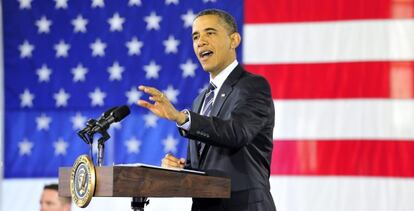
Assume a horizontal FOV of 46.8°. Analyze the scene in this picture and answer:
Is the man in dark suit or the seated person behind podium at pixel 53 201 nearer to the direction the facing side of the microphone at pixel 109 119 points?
the man in dark suit

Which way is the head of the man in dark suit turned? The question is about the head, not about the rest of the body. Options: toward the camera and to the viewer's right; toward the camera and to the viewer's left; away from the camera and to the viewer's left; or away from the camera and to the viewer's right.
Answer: toward the camera and to the viewer's left

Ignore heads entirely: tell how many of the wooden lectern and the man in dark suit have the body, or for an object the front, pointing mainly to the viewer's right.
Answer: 0

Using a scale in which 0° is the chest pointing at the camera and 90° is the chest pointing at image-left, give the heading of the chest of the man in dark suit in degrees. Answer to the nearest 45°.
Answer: approximately 45°

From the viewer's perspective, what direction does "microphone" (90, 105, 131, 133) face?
to the viewer's right

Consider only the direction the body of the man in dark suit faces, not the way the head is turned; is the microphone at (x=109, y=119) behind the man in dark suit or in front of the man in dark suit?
in front

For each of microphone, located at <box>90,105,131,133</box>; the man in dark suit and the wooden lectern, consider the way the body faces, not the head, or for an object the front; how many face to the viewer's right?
1

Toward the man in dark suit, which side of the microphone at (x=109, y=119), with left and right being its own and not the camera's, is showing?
front
